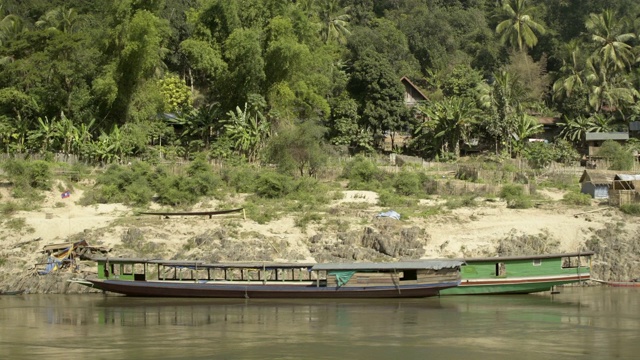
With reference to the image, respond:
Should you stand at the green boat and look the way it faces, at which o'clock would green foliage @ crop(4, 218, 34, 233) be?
The green foliage is roughly at 12 o'clock from the green boat.

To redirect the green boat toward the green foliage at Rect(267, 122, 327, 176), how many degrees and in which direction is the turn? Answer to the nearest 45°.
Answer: approximately 45° to its right

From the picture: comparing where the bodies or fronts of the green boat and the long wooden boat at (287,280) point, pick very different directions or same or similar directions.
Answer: same or similar directions

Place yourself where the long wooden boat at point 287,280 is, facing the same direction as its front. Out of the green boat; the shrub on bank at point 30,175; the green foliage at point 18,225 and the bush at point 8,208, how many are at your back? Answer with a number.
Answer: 1

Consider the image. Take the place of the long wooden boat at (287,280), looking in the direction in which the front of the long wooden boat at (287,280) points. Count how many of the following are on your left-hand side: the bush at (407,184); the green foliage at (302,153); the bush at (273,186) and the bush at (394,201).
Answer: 0

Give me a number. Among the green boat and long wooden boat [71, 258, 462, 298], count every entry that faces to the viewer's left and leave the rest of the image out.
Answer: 2

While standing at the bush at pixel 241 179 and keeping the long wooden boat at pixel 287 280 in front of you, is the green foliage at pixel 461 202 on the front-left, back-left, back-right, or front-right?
front-left

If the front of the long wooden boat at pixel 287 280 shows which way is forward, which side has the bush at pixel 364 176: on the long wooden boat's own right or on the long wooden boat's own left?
on the long wooden boat's own right

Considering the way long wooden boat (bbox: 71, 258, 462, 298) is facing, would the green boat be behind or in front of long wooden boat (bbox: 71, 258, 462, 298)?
behind

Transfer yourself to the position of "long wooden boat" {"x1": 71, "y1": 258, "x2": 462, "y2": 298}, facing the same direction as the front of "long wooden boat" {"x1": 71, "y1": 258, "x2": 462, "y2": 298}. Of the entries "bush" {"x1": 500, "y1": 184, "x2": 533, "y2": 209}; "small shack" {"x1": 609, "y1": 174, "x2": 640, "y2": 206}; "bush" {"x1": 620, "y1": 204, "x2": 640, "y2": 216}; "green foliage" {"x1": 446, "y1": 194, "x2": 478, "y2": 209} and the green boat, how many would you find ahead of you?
0

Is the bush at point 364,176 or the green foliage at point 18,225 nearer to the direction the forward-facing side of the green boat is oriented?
the green foliage

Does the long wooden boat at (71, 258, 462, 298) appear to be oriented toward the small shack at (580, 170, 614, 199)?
no

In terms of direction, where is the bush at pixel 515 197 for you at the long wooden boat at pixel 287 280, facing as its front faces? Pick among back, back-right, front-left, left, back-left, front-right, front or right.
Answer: back-right

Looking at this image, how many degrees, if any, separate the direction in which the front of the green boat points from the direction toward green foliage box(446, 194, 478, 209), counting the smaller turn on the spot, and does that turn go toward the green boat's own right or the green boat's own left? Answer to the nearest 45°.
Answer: approximately 90° to the green boat's own right

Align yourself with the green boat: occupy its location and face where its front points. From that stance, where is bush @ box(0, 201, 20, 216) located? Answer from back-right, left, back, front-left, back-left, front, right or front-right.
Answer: front

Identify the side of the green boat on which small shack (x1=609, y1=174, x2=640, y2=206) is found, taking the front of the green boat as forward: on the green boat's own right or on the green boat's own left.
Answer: on the green boat's own right

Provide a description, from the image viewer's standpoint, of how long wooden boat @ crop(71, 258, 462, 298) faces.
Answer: facing to the left of the viewer

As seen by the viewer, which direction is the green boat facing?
to the viewer's left
